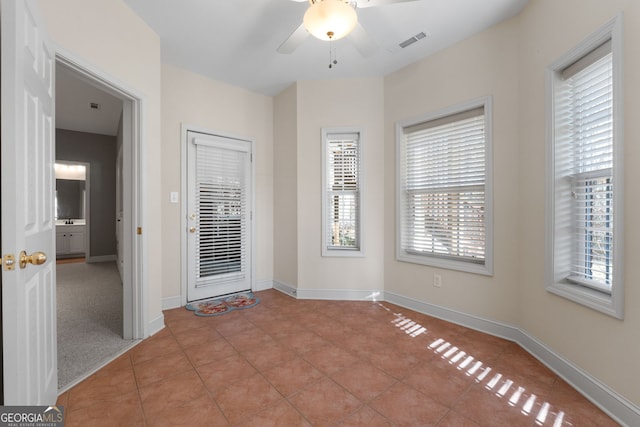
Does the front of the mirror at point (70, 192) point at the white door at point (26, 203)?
yes

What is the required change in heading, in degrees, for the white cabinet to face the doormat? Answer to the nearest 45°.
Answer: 0° — it already faces it

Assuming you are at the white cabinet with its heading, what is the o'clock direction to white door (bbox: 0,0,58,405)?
The white door is roughly at 12 o'clock from the white cabinet.

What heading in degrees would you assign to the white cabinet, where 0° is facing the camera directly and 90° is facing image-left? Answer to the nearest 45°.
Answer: approximately 0°

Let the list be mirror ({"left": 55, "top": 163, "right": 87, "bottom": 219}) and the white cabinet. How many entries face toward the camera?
2
